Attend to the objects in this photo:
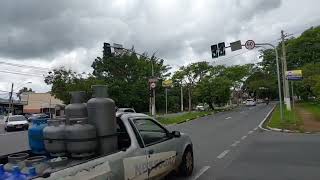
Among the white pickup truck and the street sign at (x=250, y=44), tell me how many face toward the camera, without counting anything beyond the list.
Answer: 1

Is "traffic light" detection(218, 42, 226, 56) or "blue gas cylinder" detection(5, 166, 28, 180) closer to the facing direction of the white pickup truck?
the traffic light

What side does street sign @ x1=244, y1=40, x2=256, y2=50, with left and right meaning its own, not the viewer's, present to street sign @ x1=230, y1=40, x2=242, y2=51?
right

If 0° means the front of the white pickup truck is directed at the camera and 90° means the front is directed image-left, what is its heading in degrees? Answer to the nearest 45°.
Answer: approximately 225°

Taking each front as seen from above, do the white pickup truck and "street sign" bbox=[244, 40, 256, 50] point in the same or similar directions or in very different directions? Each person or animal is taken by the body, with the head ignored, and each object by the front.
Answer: very different directions
